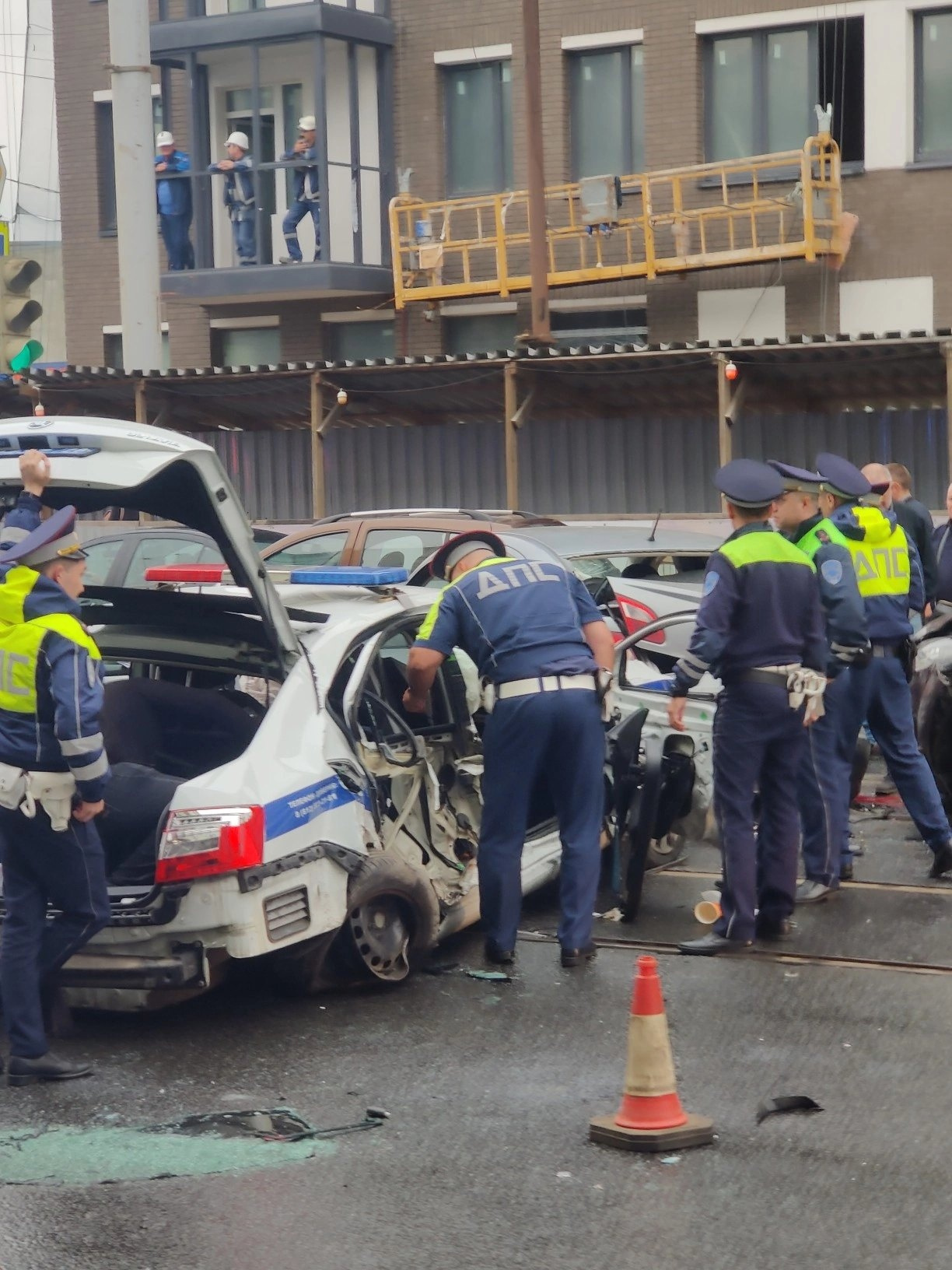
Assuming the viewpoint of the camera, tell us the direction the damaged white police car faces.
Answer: facing away from the viewer and to the right of the viewer

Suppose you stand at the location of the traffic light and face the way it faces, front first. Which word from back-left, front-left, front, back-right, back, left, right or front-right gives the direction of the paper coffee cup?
front

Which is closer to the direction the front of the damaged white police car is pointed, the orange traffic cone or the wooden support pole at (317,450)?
the wooden support pole

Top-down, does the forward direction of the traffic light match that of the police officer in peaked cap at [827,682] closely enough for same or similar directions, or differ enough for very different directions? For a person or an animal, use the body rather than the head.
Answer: very different directions

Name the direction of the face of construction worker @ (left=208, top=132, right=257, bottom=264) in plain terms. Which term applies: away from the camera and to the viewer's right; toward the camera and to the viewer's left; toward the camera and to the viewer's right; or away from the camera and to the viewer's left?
toward the camera and to the viewer's left

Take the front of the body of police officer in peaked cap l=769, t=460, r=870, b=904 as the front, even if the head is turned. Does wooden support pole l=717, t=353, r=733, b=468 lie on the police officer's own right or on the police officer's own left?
on the police officer's own right

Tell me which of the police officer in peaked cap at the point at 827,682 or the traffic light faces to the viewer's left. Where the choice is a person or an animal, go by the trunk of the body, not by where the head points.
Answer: the police officer in peaked cap

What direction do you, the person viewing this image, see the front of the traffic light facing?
facing the viewer and to the right of the viewer

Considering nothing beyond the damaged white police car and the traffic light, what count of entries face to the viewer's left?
0

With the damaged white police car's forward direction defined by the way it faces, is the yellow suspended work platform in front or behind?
in front

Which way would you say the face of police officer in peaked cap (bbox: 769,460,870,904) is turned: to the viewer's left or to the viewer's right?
to the viewer's left

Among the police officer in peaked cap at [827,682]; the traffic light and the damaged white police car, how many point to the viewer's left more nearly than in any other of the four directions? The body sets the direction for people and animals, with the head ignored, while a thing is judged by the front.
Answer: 1

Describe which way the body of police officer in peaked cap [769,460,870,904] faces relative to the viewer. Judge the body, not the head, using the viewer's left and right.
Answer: facing to the left of the viewer

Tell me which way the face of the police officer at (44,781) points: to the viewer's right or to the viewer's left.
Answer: to the viewer's right

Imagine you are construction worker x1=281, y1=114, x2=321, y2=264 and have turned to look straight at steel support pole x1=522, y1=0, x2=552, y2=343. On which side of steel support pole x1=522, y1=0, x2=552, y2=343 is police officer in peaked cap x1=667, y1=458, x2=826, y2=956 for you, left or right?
right

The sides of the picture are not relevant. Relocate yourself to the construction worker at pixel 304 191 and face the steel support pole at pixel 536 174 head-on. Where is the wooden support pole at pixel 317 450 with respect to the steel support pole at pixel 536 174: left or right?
right

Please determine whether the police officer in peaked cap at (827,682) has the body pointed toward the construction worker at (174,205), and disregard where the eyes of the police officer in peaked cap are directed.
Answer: no
